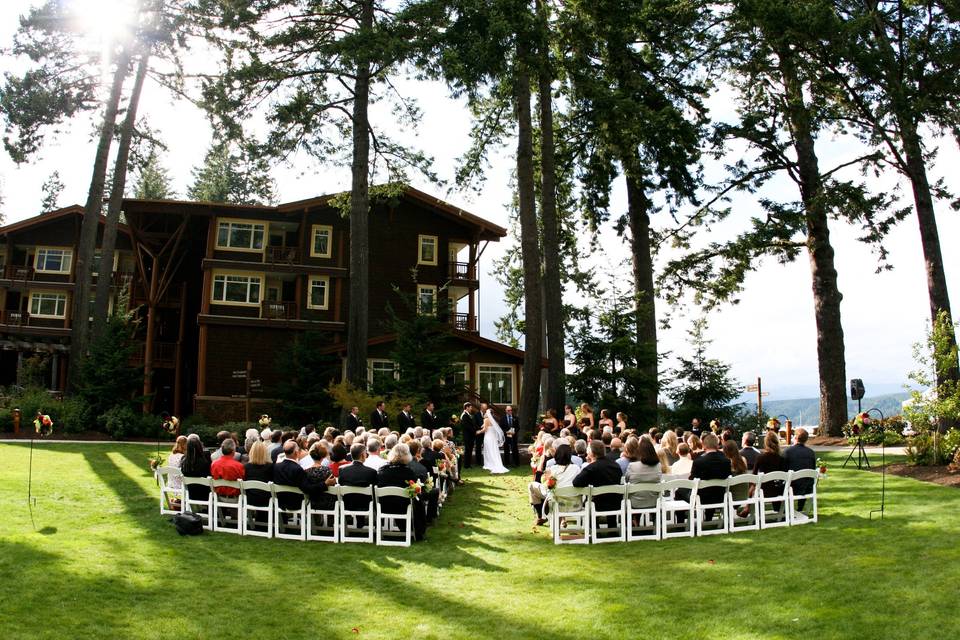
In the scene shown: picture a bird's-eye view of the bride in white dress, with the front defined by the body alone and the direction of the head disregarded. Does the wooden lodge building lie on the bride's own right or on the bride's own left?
on the bride's own right

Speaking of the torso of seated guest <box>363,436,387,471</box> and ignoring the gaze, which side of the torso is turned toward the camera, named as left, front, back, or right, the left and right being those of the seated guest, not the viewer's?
back

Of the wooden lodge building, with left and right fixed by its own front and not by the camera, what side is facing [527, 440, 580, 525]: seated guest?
front

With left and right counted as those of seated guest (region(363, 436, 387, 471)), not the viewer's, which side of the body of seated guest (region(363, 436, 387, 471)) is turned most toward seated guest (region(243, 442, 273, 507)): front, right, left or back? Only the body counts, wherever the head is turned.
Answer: left

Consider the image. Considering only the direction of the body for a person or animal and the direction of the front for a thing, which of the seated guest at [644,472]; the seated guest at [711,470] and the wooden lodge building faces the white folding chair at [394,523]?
the wooden lodge building

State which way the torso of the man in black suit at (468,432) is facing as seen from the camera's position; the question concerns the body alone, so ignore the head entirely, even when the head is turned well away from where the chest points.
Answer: to the viewer's right

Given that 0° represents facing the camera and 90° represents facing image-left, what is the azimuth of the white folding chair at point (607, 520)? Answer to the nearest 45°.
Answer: approximately 180°

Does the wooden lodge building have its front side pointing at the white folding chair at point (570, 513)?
yes

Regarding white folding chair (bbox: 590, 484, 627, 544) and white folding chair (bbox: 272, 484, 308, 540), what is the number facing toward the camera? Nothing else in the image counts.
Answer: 0

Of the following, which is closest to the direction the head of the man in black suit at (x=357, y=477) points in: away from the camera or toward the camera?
away from the camera

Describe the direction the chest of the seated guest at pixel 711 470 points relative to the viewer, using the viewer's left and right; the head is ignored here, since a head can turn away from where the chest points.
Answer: facing away from the viewer

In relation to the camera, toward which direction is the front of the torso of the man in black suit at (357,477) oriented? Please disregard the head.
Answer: away from the camera

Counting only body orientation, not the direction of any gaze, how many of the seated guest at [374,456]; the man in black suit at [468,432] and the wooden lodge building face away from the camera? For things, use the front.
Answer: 1

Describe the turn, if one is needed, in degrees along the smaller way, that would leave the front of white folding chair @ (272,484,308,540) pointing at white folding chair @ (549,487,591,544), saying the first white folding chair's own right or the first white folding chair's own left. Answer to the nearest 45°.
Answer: approximately 90° to the first white folding chair's own right

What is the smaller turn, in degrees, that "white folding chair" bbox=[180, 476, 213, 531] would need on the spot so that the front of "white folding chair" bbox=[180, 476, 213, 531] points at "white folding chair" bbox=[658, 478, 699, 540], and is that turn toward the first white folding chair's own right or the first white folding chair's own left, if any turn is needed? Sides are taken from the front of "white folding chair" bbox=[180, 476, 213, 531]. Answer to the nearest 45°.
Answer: approximately 90° to the first white folding chair's own right

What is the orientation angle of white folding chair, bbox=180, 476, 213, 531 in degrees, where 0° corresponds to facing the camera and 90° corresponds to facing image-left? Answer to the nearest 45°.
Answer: approximately 225°

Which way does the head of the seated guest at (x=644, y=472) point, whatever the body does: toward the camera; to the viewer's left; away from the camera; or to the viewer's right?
away from the camera
